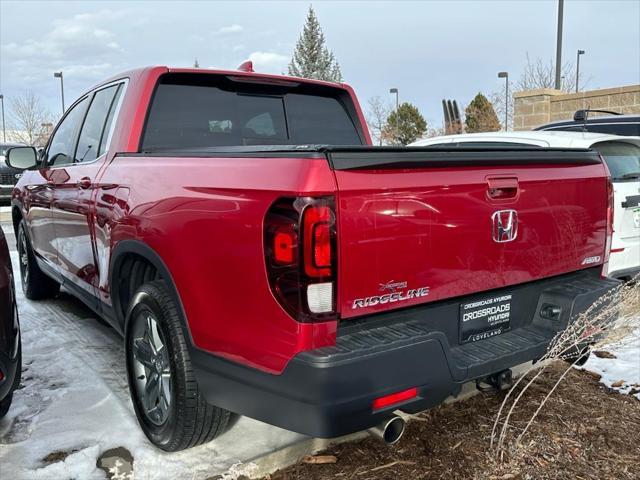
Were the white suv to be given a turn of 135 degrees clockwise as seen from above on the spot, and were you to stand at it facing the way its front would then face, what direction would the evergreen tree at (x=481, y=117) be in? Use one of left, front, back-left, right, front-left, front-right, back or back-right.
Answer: left

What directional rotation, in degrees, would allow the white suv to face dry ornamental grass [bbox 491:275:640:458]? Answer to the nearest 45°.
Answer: approximately 135° to its left

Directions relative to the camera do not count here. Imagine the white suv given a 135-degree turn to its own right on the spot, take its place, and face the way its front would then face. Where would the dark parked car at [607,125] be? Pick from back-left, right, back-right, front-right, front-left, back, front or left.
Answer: left

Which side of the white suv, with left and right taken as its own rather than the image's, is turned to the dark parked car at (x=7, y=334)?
left

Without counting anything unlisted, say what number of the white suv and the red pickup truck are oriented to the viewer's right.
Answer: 0

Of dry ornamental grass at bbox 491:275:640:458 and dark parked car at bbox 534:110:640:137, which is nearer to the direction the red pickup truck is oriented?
the dark parked car

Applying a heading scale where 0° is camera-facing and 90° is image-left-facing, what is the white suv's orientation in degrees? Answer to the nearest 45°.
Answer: approximately 135°

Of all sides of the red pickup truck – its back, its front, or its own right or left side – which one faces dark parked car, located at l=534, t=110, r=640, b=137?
right

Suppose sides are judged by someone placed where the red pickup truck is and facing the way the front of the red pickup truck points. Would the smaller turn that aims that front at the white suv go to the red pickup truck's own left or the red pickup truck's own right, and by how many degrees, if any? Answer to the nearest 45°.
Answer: approximately 90° to the red pickup truck's own right

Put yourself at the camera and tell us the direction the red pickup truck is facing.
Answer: facing away from the viewer and to the left of the viewer
